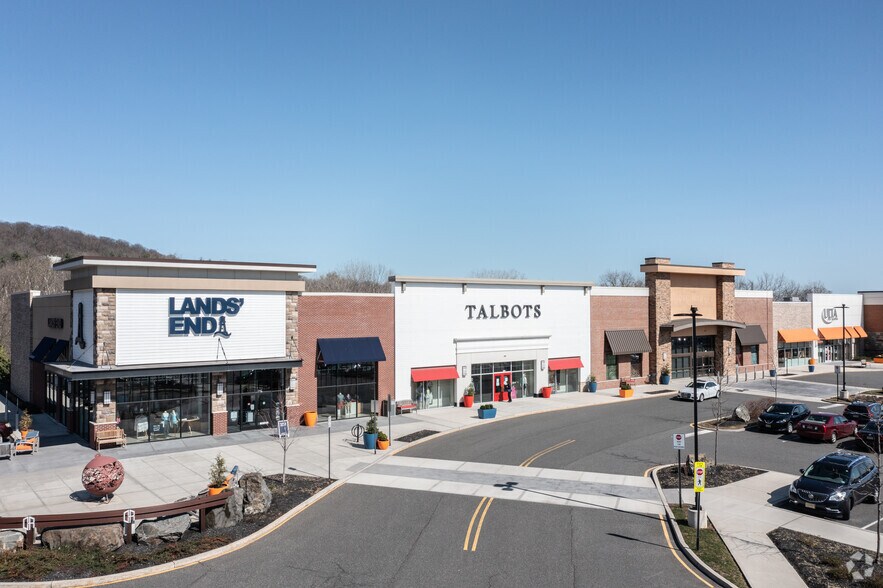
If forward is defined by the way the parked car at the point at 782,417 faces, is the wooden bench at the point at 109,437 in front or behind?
in front

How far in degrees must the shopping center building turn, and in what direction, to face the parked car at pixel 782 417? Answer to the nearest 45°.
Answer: approximately 45° to its left

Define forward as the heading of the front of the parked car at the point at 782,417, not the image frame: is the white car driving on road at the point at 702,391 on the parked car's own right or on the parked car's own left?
on the parked car's own right

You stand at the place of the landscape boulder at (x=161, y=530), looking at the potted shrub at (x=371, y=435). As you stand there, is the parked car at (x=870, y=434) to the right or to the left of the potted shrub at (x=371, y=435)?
right

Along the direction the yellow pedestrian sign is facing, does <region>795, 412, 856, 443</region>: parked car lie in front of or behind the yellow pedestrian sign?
behind

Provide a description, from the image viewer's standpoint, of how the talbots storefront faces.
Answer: facing the viewer and to the right of the viewer

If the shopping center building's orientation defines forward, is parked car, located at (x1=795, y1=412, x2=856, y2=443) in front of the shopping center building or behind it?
in front

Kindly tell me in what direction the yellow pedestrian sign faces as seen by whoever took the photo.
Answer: facing the viewer

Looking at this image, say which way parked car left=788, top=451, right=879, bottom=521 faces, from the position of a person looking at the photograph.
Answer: facing the viewer and to the left of the viewer

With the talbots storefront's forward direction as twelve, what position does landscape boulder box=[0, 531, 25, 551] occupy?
The landscape boulder is roughly at 2 o'clock from the talbots storefront.

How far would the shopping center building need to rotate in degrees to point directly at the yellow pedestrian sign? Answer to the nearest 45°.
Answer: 0° — it already faces it

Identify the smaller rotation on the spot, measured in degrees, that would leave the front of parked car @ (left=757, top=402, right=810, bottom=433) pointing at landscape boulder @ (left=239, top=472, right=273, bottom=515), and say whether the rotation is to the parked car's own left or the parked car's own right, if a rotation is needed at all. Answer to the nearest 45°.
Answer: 0° — it already faces it
